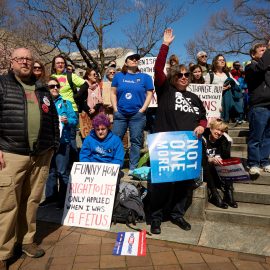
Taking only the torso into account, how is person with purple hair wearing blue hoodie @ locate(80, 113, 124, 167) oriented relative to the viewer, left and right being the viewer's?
facing the viewer

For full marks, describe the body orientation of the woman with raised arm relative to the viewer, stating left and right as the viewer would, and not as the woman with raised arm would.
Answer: facing the viewer and to the right of the viewer

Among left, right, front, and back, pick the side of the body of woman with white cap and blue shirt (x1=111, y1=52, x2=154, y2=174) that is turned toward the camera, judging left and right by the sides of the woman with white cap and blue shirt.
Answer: front

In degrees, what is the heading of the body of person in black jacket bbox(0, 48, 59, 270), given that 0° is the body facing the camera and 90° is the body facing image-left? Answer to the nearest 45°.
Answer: approximately 315°

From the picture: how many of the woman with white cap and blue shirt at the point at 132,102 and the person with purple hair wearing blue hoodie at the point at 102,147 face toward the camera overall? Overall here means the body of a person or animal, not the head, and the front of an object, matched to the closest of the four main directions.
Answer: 2

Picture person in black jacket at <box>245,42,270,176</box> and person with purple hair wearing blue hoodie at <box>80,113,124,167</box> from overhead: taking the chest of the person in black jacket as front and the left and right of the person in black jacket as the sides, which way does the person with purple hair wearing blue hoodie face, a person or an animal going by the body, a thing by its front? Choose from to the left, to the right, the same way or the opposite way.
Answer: the same way

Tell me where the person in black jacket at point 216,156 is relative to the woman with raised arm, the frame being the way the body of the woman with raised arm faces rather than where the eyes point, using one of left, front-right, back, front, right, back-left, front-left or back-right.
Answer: left

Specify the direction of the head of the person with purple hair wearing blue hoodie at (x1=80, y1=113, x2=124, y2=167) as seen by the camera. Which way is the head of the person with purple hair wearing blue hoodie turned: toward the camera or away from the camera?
toward the camera

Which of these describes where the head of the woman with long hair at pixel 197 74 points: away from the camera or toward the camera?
toward the camera

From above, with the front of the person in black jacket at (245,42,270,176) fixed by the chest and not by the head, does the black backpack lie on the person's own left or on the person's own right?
on the person's own right

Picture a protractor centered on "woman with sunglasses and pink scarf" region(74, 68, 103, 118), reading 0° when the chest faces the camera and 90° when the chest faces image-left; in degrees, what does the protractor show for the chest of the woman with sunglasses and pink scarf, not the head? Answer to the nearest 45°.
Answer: approximately 315°
